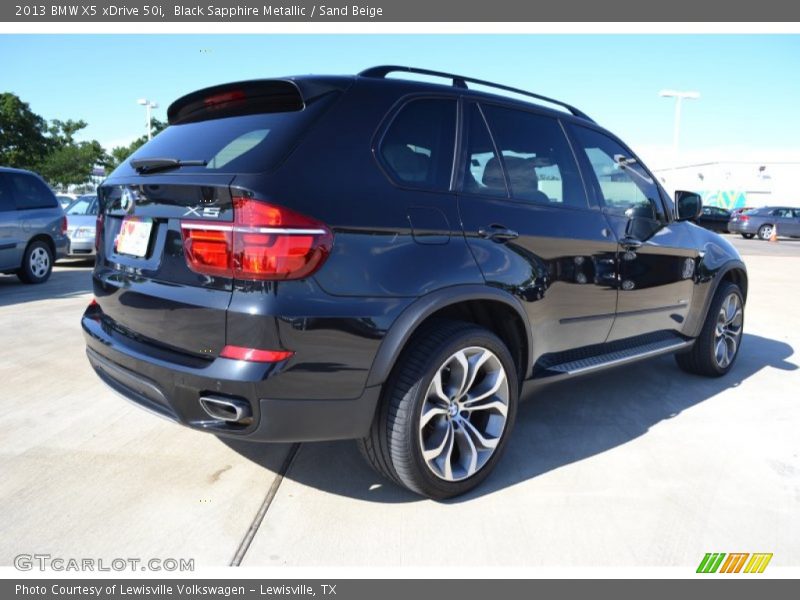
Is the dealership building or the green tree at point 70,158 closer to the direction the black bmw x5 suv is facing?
the dealership building

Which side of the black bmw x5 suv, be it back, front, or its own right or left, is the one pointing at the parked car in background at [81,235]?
left

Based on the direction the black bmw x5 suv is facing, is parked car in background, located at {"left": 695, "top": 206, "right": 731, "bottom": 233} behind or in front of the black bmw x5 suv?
in front

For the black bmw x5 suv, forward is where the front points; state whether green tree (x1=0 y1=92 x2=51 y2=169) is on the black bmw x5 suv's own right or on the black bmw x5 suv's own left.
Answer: on the black bmw x5 suv's own left

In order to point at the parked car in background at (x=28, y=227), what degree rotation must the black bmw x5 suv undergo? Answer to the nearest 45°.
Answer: approximately 90° to its left

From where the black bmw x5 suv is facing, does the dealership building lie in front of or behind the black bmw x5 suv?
in front

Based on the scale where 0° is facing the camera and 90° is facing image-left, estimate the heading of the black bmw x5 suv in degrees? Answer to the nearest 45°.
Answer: approximately 225°

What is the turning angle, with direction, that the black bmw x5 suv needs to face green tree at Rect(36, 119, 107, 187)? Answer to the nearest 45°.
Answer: approximately 90° to its left
